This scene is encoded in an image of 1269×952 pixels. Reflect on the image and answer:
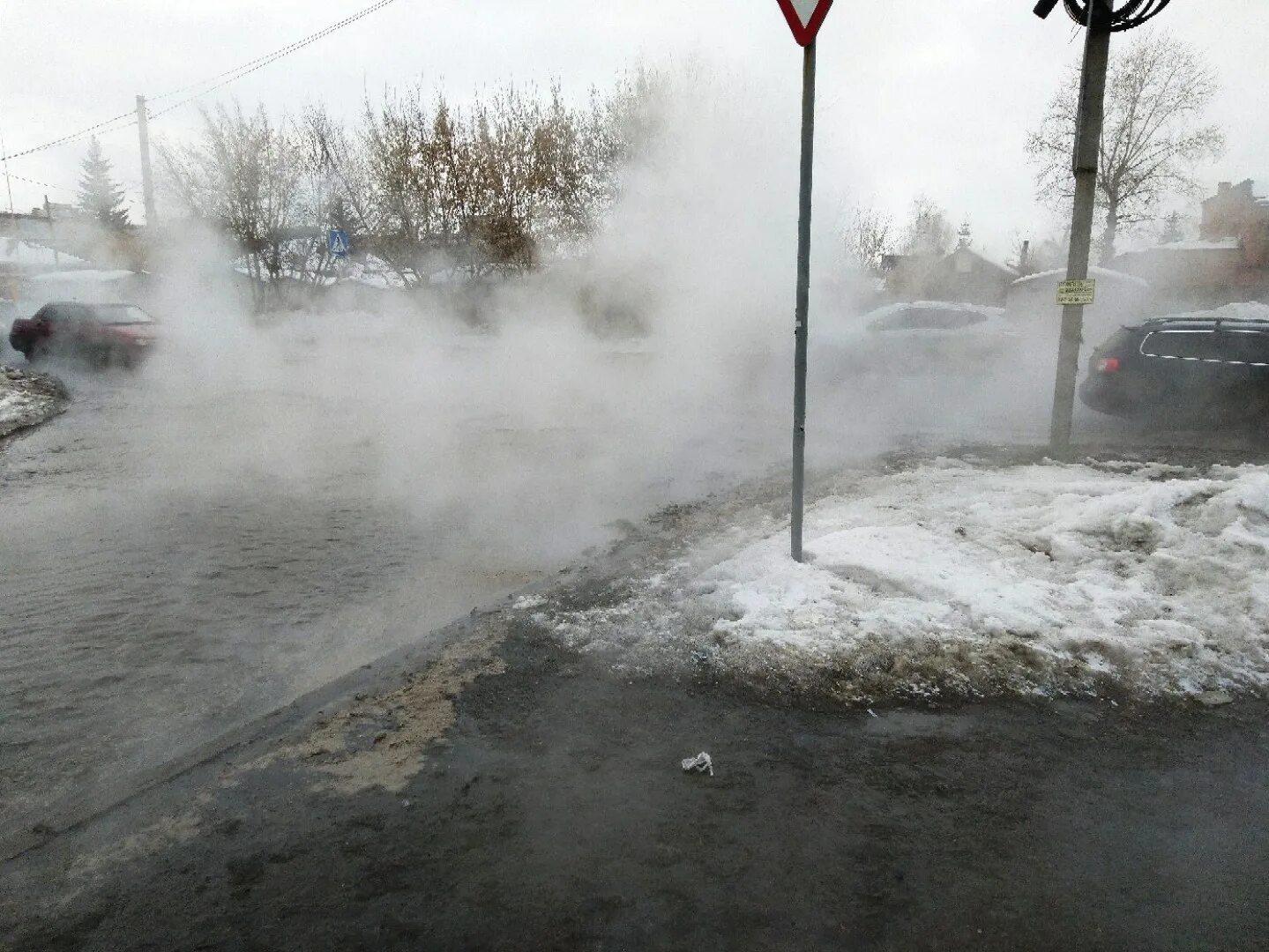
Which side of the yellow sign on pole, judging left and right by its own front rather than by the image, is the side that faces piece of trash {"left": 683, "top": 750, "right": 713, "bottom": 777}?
front

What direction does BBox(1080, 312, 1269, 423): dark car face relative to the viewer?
to the viewer's right

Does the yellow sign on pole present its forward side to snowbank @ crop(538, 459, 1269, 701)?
yes

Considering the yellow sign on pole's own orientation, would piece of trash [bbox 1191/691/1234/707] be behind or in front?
in front

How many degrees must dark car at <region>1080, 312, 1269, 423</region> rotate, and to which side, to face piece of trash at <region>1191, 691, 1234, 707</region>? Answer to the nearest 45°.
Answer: approximately 90° to its right

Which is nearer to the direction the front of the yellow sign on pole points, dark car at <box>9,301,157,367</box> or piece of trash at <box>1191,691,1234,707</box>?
the piece of trash

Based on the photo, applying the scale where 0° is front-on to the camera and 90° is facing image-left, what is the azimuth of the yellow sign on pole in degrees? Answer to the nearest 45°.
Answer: approximately 0°
